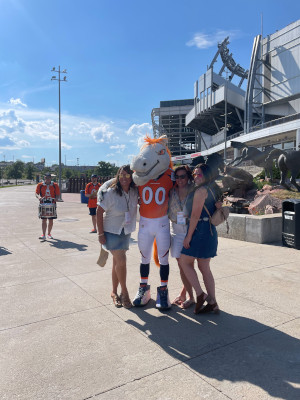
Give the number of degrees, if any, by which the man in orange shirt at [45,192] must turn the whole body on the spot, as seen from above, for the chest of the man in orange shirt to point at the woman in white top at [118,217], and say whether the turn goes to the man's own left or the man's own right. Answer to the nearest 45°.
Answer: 0° — they already face them

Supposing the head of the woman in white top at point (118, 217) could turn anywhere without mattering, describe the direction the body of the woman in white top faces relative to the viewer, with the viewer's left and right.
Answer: facing the viewer and to the right of the viewer

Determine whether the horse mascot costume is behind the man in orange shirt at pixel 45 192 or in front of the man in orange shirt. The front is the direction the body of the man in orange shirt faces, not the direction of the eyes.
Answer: in front

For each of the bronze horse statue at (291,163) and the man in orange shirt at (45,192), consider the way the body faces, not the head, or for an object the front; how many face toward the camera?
1

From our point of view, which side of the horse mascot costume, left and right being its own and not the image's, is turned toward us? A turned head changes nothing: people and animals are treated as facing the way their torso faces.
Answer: front

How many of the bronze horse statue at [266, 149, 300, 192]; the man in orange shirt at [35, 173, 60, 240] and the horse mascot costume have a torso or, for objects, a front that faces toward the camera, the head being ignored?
2

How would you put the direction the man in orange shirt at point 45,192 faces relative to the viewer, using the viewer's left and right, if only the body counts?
facing the viewer

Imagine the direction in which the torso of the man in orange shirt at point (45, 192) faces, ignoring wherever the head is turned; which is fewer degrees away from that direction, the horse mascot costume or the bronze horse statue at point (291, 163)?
the horse mascot costume

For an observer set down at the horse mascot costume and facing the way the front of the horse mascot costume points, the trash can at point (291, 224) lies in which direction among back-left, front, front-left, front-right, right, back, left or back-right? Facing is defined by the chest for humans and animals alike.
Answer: back-left
